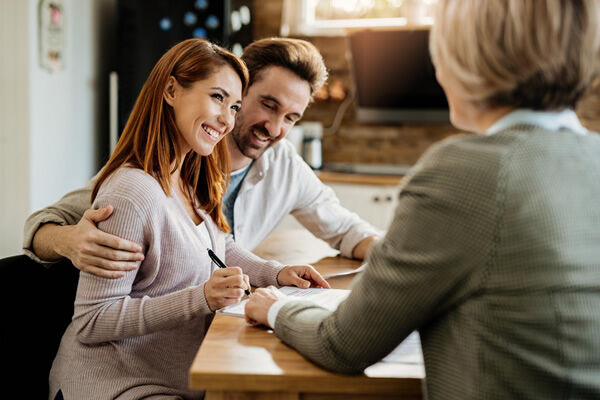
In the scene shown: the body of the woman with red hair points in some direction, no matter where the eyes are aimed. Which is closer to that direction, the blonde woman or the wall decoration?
the blonde woman

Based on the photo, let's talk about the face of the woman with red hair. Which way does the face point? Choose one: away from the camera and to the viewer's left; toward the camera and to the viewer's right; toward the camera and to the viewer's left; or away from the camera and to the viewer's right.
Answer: toward the camera and to the viewer's right

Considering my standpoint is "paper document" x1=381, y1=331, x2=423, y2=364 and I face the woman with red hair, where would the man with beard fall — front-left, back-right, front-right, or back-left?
front-right

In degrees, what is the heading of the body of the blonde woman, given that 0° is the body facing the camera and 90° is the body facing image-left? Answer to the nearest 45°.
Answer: approximately 135°

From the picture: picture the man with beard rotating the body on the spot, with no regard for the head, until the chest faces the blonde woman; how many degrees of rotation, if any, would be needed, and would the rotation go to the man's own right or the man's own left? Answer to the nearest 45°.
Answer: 0° — they already face them

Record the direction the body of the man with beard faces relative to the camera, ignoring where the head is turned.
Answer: toward the camera

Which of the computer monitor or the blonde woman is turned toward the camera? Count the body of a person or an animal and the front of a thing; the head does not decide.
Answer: the computer monitor

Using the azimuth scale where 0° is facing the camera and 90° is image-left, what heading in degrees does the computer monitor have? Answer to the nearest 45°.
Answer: approximately 0°

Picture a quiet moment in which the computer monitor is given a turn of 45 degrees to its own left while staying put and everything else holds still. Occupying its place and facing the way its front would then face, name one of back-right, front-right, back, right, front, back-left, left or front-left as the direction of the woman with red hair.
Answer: front-right

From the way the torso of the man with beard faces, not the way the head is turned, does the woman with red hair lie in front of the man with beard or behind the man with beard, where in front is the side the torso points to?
in front

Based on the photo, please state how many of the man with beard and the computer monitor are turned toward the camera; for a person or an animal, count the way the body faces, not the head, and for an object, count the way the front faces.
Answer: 2

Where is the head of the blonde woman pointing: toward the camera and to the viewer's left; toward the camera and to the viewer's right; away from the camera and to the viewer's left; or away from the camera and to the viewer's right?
away from the camera and to the viewer's left

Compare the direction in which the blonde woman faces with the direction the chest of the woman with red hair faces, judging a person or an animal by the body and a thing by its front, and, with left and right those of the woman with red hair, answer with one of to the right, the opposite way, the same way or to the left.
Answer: the opposite way

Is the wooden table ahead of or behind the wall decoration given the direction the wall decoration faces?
ahead
